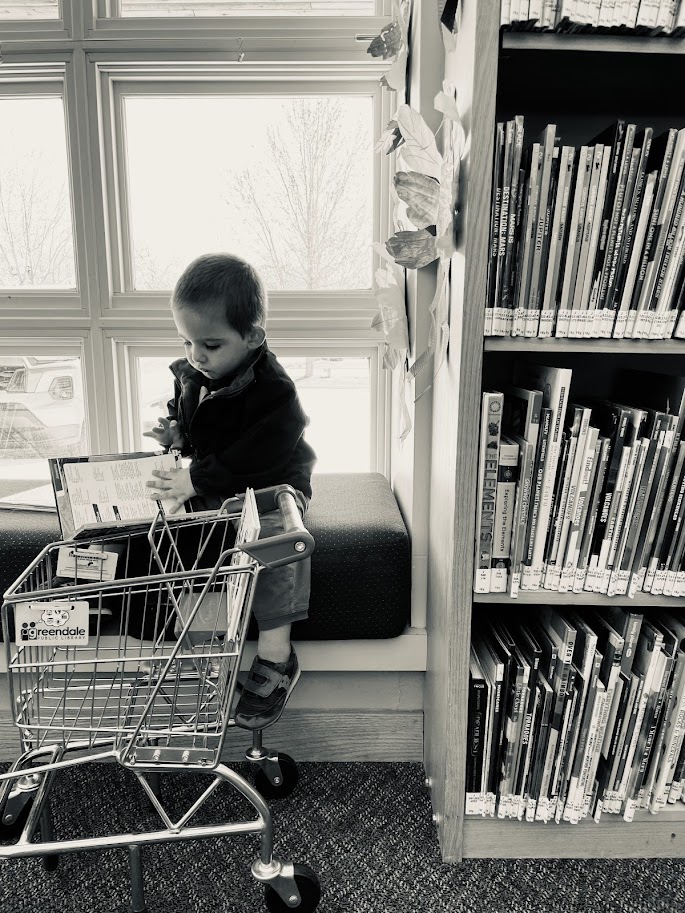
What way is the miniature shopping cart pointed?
to the viewer's left
